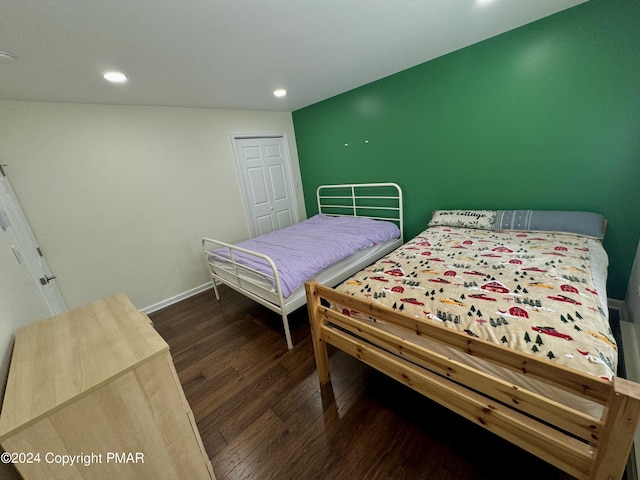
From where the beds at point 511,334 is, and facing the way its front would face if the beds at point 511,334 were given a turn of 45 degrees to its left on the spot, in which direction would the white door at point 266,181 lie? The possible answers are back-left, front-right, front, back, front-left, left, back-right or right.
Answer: back-right

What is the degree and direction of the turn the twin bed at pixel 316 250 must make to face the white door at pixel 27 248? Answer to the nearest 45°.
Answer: approximately 45° to its right

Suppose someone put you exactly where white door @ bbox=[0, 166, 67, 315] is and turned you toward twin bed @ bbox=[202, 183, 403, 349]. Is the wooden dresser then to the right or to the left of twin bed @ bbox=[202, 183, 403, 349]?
right

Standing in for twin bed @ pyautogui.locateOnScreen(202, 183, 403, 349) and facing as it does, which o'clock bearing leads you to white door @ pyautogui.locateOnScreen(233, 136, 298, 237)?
The white door is roughly at 4 o'clock from the twin bed.

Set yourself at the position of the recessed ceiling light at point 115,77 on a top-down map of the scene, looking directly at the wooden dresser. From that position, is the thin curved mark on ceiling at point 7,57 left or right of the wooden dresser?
right

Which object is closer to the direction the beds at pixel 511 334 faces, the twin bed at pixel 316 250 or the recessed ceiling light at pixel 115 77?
the recessed ceiling light

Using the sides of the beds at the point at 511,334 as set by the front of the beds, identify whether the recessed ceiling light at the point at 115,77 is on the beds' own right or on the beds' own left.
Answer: on the beds' own right

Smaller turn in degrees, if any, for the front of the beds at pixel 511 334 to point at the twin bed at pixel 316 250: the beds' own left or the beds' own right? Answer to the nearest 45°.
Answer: approximately 90° to the beds' own right

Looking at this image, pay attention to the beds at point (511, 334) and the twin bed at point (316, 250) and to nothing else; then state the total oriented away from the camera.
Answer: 0

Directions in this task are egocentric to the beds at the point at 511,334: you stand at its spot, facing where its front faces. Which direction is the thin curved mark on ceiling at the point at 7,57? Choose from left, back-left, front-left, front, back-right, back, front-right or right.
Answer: front-right

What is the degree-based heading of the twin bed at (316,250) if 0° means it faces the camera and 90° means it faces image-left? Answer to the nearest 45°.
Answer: approximately 45°

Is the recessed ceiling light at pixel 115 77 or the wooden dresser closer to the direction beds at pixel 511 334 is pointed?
the wooden dresser

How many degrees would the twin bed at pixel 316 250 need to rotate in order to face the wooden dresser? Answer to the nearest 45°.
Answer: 0° — it already faces it
